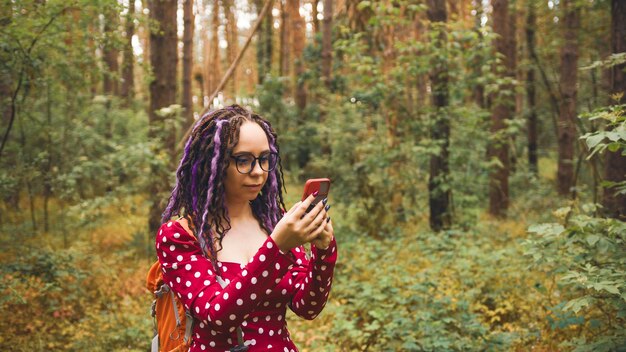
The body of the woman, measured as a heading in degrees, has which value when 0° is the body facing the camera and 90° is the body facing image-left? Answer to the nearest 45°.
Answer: approximately 315°
